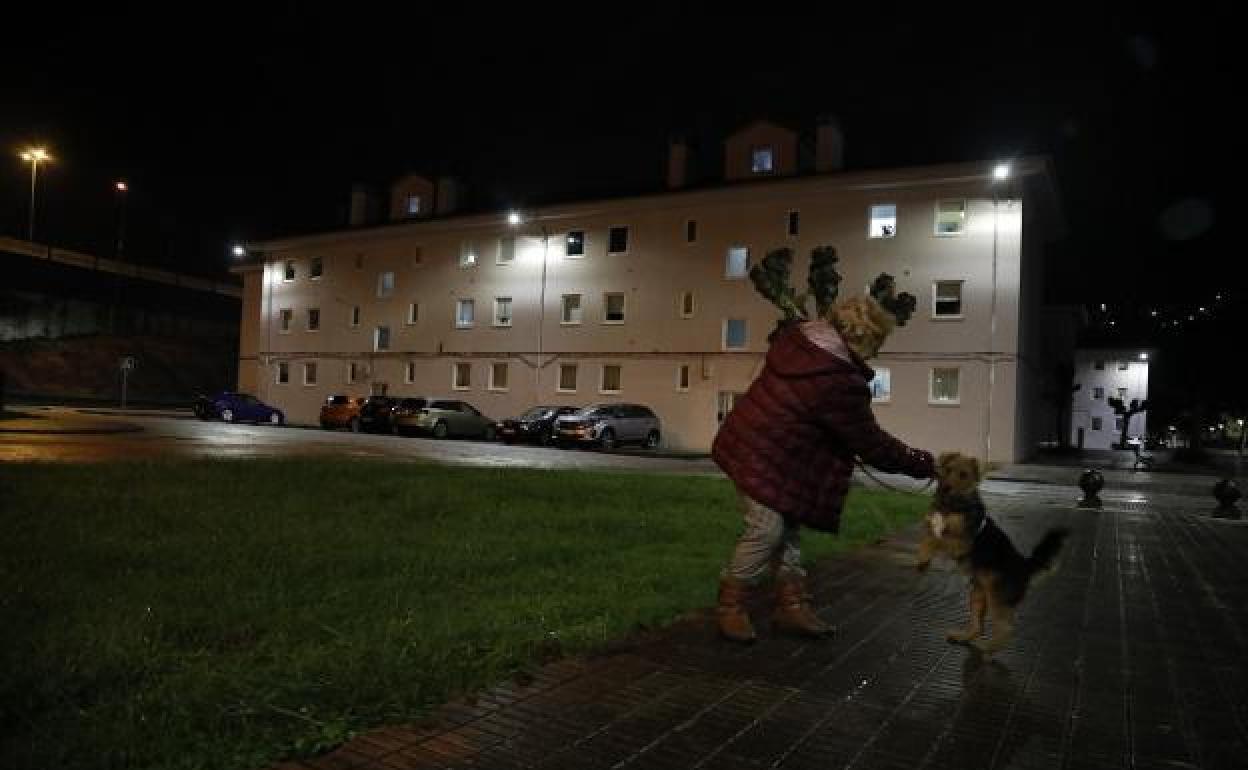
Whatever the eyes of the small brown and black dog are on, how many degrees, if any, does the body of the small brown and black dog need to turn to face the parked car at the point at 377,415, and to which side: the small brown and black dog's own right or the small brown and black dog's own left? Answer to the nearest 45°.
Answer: approximately 90° to the small brown and black dog's own right

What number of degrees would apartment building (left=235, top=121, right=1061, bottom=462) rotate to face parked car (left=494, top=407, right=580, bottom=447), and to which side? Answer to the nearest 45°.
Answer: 0° — it already faces it

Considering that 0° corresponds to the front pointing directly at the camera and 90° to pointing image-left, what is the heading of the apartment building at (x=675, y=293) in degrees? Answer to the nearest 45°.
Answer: approximately 45°

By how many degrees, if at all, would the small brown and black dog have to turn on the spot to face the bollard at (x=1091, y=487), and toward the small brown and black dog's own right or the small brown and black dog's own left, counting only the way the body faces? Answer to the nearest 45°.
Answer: approximately 135° to the small brown and black dog's own right

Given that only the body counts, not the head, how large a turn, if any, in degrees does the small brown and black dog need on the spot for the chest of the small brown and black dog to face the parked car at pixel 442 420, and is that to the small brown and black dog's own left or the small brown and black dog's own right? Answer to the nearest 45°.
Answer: approximately 90° to the small brown and black dog's own right

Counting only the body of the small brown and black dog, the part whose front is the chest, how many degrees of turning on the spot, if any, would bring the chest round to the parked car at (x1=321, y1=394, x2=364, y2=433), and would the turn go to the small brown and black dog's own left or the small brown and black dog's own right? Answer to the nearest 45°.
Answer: approximately 90° to the small brown and black dog's own right

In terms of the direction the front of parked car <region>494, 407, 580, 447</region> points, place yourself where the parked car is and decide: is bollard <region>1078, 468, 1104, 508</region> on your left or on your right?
on your left
